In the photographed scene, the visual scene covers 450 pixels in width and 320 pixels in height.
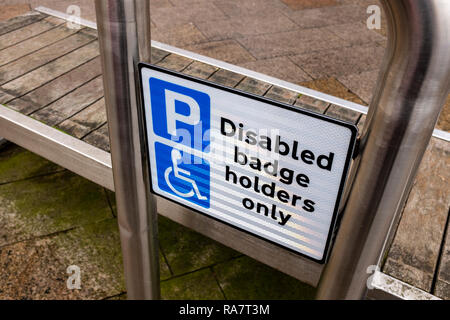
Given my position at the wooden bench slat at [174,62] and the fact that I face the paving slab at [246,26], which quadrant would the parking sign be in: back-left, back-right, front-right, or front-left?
back-right

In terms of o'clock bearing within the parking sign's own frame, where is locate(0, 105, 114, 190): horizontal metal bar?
The horizontal metal bar is roughly at 3 o'clock from the parking sign.

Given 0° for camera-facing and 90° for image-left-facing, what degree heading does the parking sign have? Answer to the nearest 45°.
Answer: approximately 45°

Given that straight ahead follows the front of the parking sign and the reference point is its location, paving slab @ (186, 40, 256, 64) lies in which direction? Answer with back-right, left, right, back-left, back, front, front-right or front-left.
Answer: back-right

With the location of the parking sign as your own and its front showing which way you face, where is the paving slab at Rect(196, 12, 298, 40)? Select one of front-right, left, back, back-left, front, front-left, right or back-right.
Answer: back-right

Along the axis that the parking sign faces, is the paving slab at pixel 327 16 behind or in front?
behind

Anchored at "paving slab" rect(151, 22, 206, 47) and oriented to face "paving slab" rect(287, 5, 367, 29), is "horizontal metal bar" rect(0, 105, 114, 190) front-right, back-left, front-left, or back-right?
back-right

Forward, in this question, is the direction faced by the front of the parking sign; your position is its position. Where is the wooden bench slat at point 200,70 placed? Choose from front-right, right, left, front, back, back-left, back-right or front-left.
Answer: back-right

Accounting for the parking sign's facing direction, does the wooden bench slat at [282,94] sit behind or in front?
behind

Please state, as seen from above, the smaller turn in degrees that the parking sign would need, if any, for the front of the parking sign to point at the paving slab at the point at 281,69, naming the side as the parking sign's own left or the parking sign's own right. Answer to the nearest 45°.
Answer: approximately 135° to the parking sign's own right
